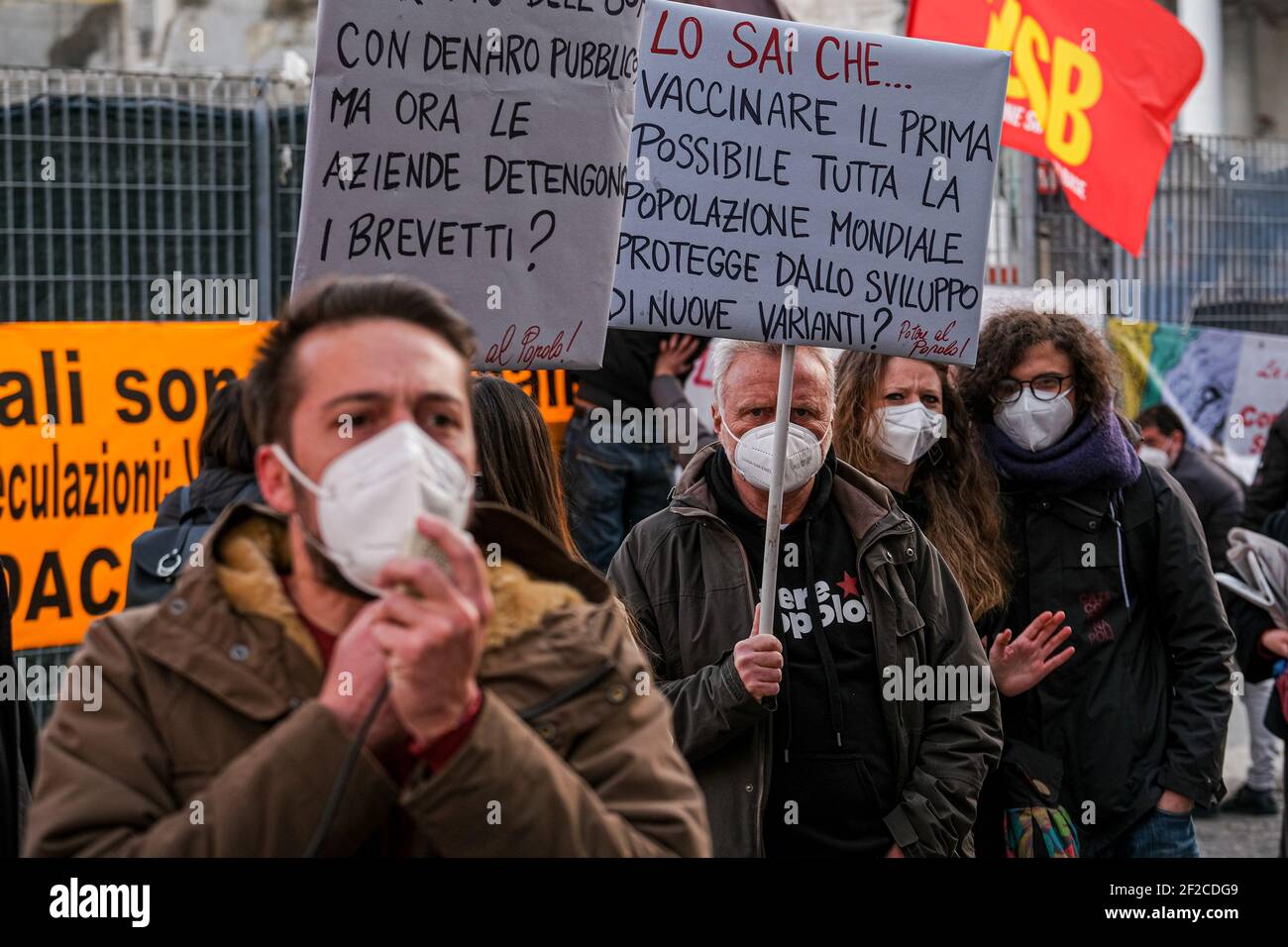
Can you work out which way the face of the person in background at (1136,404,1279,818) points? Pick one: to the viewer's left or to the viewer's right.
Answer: to the viewer's left

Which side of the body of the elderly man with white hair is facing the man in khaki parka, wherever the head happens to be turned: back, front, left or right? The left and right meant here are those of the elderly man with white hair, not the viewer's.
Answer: front

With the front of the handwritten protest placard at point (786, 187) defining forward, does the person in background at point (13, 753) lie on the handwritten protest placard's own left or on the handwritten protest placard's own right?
on the handwritten protest placard's own right

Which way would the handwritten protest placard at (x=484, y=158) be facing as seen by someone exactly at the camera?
facing the viewer

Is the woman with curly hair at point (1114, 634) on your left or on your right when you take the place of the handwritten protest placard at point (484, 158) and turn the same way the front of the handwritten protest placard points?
on your left

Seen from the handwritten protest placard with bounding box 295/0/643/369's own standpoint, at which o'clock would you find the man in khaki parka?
The man in khaki parka is roughly at 12 o'clock from the handwritten protest placard.

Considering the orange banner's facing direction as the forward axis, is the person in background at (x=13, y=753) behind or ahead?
ahead

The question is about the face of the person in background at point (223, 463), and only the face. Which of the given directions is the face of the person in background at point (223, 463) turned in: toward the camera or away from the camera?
away from the camera
